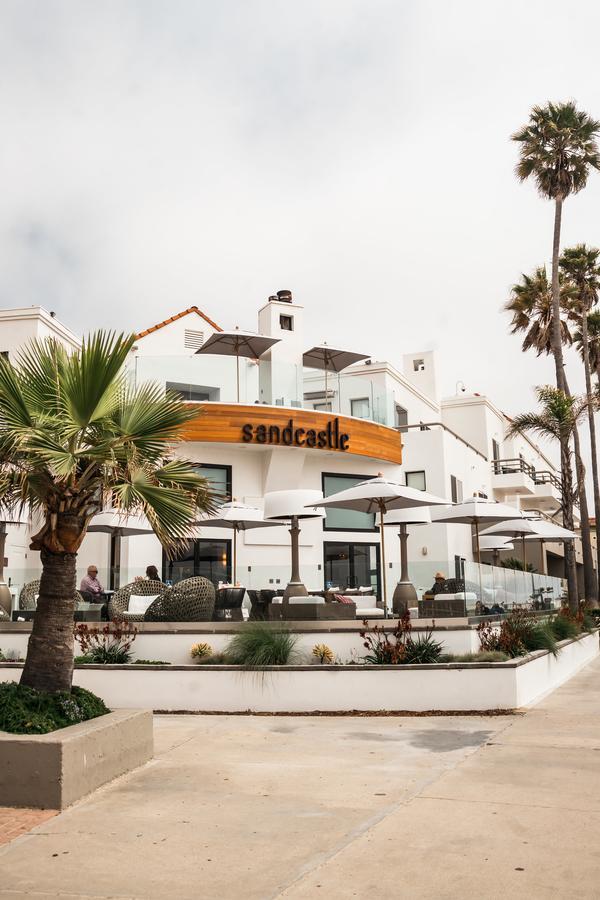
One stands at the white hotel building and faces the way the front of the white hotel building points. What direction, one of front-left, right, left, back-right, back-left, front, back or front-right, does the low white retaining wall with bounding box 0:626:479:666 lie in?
front

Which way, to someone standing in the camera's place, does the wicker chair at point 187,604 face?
facing away from the viewer and to the left of the viewer

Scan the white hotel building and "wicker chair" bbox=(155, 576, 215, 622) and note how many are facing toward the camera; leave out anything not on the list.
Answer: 1

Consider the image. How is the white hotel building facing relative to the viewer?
toward the camera

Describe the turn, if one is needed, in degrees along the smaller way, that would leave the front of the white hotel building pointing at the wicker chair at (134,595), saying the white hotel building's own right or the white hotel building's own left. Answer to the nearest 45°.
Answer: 0° — it already faces it

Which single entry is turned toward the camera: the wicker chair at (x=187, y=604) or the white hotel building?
the white hotel building

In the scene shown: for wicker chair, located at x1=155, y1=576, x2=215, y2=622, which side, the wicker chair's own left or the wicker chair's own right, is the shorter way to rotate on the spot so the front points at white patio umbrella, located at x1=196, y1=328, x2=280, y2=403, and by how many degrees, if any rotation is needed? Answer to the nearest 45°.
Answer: approximately 45° to the wicker chair's own right

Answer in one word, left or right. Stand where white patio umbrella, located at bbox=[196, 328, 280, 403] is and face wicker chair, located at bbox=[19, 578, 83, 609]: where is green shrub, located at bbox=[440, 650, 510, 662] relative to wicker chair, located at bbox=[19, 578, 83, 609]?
left

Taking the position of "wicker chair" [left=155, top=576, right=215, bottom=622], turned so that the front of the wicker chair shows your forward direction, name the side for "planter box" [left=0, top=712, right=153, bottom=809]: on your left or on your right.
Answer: on your left

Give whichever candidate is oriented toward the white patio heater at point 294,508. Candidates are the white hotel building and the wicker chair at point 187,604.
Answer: the white hotel building

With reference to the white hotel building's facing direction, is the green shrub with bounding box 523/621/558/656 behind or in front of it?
in front

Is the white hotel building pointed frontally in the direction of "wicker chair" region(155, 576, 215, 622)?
yes

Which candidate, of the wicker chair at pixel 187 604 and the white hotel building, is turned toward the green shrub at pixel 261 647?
the white hotel building

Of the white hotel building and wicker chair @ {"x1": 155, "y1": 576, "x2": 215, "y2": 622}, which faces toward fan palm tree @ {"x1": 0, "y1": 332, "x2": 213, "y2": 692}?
the white hotel building

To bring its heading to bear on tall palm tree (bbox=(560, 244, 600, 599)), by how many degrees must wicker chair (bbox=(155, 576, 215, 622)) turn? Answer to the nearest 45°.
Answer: approximately 90° to its right
